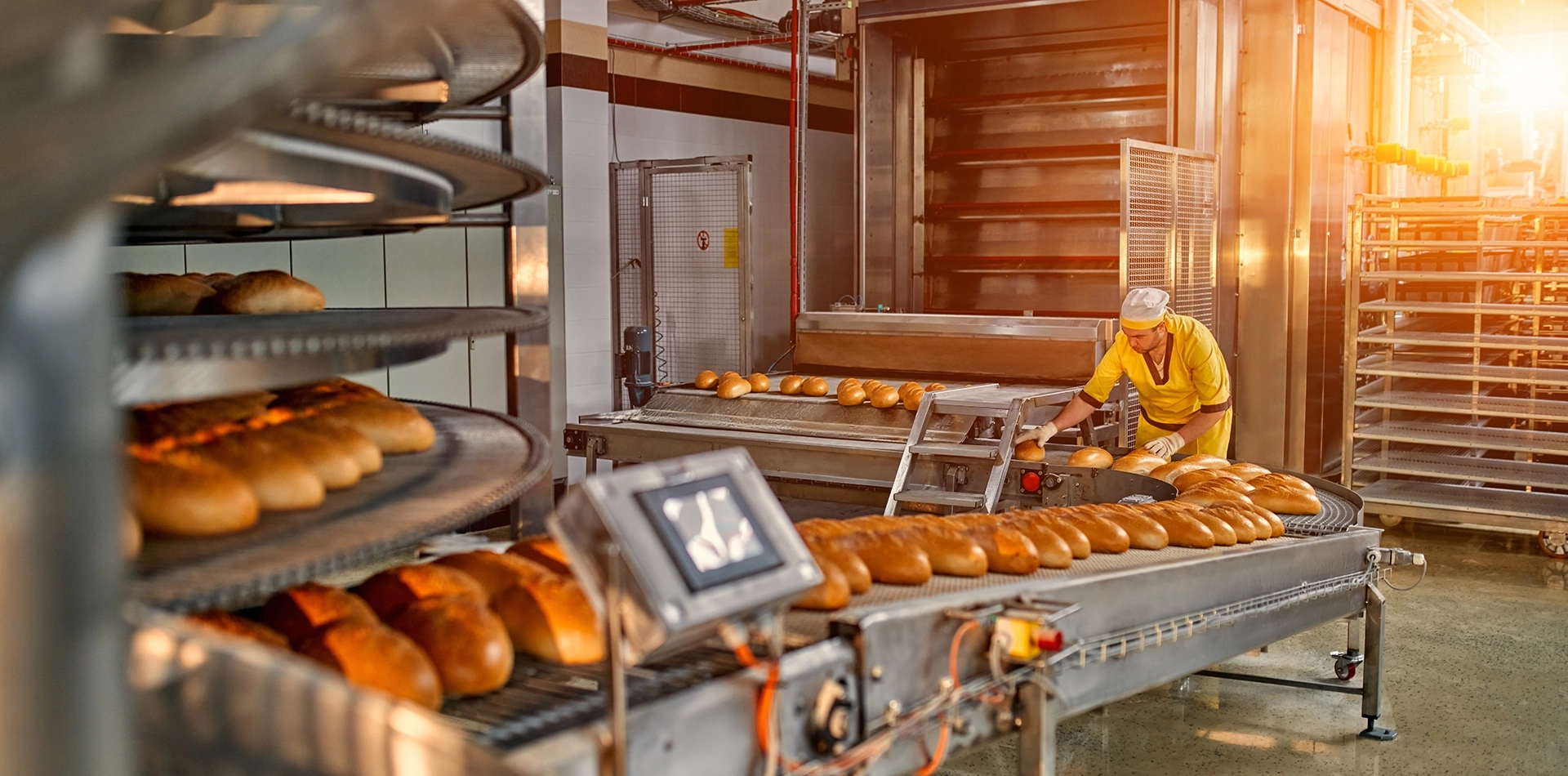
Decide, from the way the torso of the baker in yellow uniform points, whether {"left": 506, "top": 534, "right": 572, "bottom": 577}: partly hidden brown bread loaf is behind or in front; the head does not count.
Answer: in front

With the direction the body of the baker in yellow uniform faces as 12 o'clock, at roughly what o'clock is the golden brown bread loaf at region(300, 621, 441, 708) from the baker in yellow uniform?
The golden brown bread loaf is roughly at 11 o'clock from the baker in yellow uniform.

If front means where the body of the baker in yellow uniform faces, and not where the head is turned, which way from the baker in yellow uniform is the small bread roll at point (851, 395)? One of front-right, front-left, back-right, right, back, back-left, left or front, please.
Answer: front-right

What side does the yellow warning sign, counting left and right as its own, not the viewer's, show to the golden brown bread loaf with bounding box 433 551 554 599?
front

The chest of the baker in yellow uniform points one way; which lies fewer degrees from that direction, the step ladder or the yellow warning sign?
the step ladder

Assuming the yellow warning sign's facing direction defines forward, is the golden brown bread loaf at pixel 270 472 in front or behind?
in front

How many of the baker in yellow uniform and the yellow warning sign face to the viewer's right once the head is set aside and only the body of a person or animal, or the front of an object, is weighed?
0

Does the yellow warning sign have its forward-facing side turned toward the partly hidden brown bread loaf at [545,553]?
yes

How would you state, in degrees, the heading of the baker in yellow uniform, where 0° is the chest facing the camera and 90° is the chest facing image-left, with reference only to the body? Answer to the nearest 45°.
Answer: approximately 45°

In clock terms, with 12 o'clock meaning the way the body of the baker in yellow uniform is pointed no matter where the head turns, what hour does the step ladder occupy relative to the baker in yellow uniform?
The step ladder is roughly at 12 o'clock from the baker in yellow uniform.

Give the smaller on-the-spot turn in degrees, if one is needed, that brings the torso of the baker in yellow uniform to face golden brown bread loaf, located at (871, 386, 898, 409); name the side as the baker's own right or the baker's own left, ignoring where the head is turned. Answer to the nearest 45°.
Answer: approximately 45° to the baker's own right
